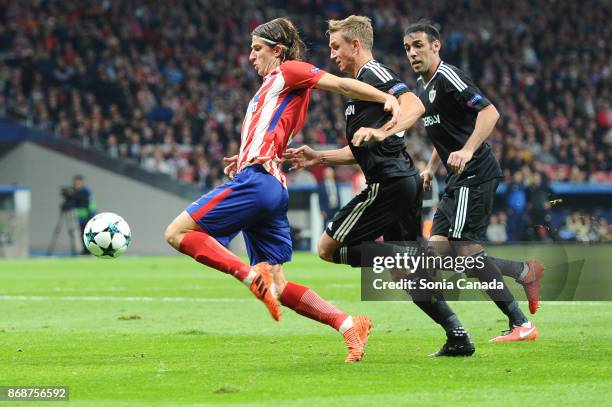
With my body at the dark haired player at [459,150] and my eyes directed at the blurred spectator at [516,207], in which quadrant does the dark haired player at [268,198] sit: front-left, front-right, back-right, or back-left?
back-left

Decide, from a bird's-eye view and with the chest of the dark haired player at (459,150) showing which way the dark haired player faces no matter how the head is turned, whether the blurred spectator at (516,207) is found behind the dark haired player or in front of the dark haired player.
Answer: behind

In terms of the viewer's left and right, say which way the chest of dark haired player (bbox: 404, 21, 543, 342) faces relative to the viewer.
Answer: facing the viewer and to the left of the viewer

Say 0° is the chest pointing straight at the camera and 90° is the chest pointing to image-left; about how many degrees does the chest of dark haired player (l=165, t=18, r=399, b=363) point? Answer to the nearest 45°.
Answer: approximately 90°

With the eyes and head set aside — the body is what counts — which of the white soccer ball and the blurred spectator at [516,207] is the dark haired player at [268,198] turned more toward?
the white soccer ball

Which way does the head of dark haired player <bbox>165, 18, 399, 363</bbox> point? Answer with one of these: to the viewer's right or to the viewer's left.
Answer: to the viewer's left

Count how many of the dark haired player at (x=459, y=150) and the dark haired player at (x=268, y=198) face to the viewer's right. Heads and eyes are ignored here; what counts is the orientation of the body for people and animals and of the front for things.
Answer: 0

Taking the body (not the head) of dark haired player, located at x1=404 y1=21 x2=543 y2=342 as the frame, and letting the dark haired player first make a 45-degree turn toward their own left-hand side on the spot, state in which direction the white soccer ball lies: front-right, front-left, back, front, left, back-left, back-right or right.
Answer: right
